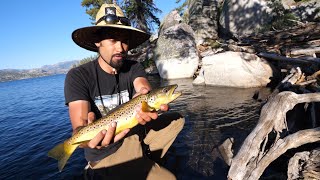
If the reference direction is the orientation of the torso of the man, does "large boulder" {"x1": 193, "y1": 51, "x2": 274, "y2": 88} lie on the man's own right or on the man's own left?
on the man's own left

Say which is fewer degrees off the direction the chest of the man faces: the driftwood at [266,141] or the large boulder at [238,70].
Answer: the driftwood

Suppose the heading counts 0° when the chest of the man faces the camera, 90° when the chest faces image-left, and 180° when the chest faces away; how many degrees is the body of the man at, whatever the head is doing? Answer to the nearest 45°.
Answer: approximately 315°

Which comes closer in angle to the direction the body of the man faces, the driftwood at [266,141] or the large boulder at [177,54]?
the driftwood

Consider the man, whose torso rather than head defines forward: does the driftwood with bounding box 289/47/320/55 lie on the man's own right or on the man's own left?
on the man's own left

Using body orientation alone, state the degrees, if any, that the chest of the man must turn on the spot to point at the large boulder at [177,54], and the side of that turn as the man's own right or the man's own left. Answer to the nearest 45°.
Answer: approximately 135° to the man's own left

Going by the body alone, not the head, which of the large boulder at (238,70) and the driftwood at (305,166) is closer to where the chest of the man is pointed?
the driftwood
